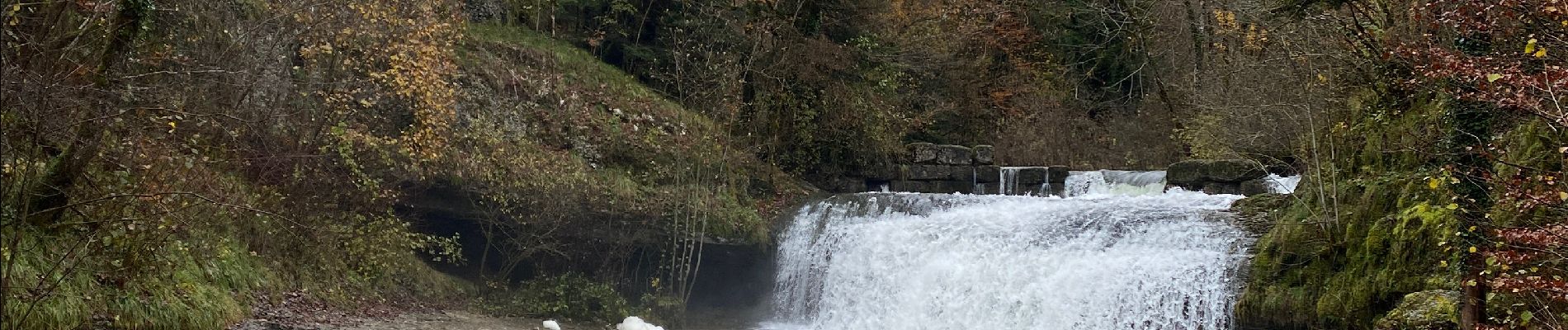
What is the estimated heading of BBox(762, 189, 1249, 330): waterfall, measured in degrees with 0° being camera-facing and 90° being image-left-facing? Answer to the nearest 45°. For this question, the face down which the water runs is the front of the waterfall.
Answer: approximately 0°

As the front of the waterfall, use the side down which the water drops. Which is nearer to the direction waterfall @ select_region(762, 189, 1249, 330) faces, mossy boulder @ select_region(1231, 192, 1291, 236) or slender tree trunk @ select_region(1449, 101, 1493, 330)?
the slender tree trunk

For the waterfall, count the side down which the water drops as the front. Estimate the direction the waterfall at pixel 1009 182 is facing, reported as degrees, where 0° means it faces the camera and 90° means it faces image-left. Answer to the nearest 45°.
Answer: approximately 0°

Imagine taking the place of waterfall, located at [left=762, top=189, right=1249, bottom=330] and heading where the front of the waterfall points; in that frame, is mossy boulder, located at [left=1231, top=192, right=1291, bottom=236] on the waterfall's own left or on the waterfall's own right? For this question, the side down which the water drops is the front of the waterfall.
on the waterfall's own left

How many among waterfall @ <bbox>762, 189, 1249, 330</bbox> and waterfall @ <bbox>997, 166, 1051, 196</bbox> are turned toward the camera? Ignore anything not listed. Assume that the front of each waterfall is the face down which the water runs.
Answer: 2

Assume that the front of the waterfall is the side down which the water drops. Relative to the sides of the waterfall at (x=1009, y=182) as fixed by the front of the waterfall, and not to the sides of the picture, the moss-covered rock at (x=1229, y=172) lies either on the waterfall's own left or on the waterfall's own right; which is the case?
on the waterfall's own left

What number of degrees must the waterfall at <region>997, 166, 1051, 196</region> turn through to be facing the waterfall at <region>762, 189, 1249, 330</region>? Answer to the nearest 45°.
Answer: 0° — it already faces it

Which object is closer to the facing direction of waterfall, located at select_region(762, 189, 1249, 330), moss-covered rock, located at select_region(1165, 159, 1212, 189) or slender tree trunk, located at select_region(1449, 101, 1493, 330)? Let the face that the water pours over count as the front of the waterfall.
the slender tree trunk

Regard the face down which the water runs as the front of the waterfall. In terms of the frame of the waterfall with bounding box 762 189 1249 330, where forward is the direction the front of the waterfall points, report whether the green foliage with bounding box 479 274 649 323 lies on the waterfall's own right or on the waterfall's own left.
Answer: on the waterfall's own right
